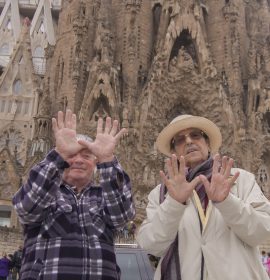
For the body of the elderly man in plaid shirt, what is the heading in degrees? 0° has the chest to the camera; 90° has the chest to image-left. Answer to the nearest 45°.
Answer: approximately 0°

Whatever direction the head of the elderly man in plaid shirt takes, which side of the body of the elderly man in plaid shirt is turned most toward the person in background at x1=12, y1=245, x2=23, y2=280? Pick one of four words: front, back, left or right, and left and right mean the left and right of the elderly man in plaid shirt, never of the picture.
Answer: back

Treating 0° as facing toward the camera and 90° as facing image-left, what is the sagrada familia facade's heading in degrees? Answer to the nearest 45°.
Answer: approximately 0°

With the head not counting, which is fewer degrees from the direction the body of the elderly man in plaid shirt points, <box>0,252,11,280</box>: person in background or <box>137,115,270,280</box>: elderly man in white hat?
the elderly man in white hat

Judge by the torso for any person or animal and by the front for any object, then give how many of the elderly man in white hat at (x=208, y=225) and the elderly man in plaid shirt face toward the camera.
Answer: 2
